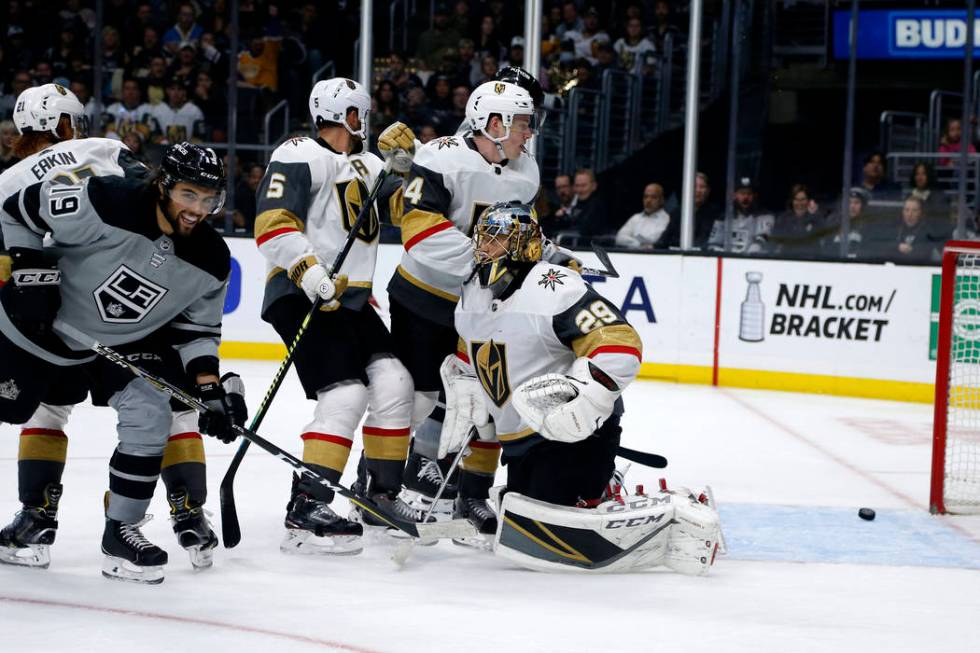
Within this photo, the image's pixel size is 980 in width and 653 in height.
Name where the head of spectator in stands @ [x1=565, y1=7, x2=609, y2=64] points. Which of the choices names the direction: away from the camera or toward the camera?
toward the camera

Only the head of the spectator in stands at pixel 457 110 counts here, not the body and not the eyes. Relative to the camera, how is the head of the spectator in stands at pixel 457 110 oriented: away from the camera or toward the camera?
toward the camera

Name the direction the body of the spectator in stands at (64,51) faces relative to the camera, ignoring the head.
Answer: toward the camera

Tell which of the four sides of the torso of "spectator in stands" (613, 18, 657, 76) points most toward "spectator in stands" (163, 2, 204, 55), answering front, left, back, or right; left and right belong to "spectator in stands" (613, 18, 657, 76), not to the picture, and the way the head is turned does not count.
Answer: right

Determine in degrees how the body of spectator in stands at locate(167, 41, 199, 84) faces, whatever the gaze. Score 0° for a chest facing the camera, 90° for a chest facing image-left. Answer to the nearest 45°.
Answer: approximately 0°

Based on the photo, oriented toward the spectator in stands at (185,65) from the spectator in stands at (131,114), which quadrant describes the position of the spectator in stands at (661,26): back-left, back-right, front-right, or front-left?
front-right

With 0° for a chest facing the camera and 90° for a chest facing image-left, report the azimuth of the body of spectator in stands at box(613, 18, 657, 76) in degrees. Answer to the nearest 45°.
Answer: approximately 0°

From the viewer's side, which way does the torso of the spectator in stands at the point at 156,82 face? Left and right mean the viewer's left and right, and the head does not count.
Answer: facing the viewer

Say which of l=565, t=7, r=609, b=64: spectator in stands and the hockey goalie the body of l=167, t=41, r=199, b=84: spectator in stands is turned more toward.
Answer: the hockey goalie

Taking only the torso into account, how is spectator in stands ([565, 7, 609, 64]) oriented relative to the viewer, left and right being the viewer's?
facing the viewer

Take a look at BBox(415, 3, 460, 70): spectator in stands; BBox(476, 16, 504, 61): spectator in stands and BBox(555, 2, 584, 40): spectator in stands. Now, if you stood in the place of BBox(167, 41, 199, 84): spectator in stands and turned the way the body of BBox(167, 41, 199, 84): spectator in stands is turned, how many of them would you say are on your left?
3

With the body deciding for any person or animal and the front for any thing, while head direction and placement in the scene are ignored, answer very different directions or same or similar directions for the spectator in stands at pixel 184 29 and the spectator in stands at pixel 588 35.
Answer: same or similar directions

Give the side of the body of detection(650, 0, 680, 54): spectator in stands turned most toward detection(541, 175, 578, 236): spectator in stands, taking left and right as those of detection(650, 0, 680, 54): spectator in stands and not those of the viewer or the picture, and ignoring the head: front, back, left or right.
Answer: front

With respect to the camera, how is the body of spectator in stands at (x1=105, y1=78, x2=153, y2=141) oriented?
toward the camera

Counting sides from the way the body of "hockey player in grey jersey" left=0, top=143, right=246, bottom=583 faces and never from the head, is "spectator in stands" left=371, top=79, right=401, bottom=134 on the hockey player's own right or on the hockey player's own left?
on the hockey player's own left

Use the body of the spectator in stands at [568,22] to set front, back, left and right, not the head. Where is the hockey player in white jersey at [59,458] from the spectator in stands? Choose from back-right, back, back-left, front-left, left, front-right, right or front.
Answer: front

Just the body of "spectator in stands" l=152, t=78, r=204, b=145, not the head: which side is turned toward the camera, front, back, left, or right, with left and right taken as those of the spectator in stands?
front
